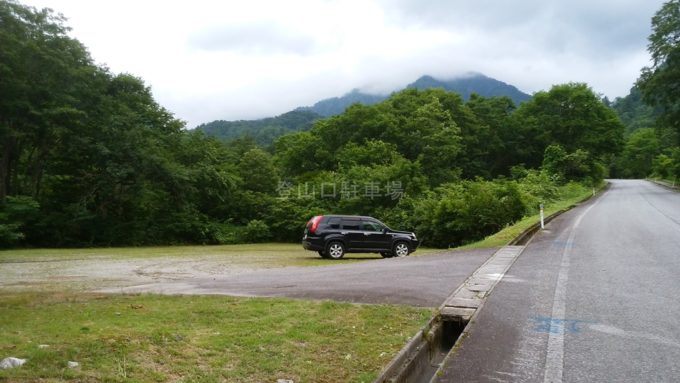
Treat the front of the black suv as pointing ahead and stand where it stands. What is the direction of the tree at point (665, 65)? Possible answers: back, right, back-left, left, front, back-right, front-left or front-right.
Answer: front-left

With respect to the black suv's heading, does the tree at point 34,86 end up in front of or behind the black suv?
behind

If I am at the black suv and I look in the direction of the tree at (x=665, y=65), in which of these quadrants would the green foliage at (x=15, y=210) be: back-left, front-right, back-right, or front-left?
back-left

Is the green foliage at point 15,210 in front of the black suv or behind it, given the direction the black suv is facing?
behind

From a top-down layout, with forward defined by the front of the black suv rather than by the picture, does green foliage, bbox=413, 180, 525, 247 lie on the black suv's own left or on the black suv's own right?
on the black suv's own left

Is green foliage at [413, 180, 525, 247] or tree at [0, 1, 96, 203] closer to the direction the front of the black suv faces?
the green foliage

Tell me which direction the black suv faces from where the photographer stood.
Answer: facing to the right of the viewer
